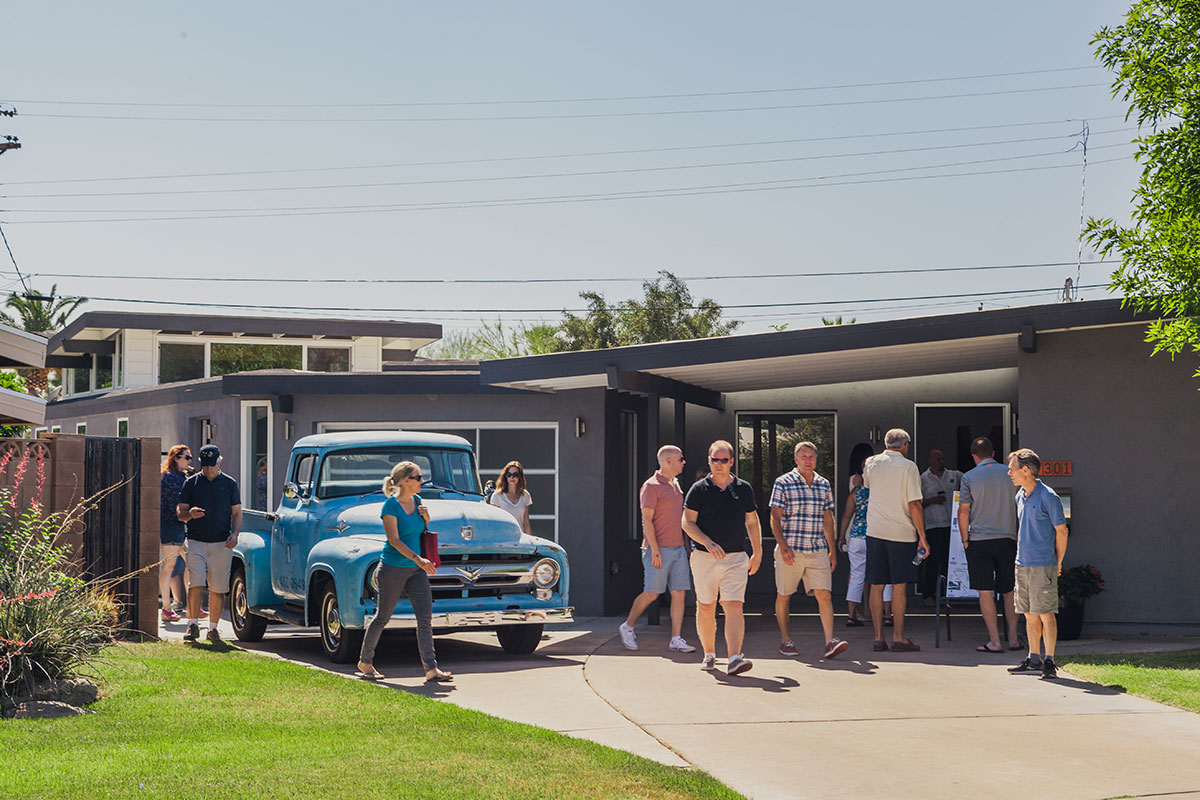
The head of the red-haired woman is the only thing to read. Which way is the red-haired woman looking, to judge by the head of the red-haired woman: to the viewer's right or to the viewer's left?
to the viewer's right

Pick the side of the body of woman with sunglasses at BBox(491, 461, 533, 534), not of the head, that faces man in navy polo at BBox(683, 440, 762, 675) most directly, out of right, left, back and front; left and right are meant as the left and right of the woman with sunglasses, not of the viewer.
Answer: front

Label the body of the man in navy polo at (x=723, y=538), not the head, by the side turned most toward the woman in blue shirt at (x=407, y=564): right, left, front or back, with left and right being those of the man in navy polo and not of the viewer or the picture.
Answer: right

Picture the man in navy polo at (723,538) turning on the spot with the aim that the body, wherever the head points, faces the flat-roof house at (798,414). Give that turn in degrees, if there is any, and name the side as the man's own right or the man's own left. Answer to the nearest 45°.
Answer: approximately 180°

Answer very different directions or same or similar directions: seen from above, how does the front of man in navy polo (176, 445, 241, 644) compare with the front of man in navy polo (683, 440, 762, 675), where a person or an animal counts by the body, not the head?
same or similar directions

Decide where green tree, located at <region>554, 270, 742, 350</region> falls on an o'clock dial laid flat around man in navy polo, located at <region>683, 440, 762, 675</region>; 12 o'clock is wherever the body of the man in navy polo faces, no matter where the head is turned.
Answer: The green tree is roughly at 6 o'clock from the man in navy polo.

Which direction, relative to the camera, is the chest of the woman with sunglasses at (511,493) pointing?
toward the camera

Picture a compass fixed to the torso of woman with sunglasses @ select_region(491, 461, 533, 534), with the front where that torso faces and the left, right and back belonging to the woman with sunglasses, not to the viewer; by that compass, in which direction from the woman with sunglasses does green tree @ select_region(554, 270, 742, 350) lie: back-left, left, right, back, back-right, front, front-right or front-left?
back

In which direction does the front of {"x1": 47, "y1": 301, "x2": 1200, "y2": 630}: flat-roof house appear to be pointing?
toward the camera

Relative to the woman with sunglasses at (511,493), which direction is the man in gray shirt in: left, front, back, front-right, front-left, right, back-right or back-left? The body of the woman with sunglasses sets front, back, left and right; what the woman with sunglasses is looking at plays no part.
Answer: front-left

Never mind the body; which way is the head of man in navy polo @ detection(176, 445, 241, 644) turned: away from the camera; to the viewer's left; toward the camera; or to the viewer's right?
toward the camera

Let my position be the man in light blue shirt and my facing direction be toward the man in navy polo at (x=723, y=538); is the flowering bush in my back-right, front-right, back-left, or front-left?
front-left

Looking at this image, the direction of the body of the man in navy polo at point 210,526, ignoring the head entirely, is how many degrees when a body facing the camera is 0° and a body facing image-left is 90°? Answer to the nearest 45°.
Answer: approximately 0°

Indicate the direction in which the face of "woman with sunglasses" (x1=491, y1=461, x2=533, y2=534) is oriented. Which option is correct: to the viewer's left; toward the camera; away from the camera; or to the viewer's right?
toward the camera

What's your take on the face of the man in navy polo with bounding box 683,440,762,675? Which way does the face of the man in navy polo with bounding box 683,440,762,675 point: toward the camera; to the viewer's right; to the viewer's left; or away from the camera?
toward the camera
